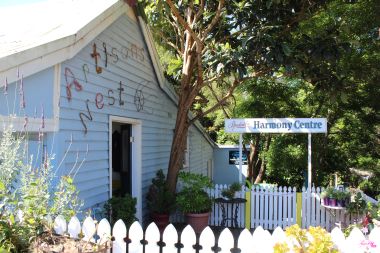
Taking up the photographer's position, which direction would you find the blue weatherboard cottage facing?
facing the viewer and to the right of the viewer

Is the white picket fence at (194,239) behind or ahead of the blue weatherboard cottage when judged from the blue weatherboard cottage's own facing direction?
ahead

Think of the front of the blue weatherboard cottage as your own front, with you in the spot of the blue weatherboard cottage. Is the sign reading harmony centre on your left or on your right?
on your left

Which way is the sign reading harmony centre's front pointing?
toward the camera

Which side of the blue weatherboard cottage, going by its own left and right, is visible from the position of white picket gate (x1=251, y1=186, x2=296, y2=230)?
left

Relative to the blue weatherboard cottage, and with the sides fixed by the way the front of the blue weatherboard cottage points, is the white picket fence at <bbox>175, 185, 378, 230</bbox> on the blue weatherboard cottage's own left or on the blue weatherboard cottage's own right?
on the blue weatherboard cottage's own left

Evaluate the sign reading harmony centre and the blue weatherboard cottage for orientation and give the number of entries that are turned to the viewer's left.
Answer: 0

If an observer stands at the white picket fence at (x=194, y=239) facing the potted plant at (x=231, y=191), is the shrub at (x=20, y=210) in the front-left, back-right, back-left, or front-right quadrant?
back-left

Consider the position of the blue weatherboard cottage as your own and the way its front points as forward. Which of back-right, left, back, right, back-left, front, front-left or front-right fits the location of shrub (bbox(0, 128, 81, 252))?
front-right

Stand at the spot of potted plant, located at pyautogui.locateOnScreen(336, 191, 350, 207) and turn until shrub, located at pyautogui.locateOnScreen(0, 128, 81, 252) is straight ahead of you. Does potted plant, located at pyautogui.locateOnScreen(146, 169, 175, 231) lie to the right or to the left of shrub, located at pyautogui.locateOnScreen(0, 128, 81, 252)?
right

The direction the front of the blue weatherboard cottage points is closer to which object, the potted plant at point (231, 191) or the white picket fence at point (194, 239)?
the white picket fence
